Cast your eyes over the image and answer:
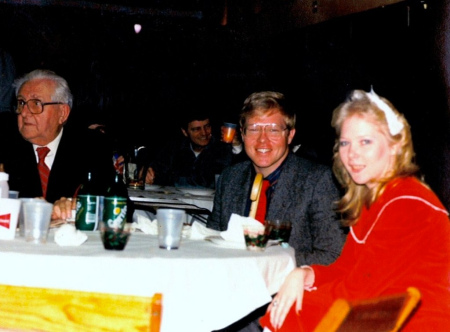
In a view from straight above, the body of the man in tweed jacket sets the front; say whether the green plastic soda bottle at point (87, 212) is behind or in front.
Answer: in front

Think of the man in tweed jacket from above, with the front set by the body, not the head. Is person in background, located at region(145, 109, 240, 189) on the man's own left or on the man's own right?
on the man's own right

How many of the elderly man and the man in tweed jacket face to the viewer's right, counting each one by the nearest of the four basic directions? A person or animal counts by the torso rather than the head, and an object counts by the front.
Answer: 0

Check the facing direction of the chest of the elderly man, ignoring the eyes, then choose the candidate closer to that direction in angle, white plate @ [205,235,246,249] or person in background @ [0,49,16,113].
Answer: the white plate

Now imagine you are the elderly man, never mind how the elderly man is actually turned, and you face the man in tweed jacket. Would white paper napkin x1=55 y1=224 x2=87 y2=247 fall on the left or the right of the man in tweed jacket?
right

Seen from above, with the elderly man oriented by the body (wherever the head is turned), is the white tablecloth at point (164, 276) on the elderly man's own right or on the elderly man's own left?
on the elderly man's own left

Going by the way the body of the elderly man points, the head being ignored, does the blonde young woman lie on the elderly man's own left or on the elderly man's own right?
on the elderly man's own left
